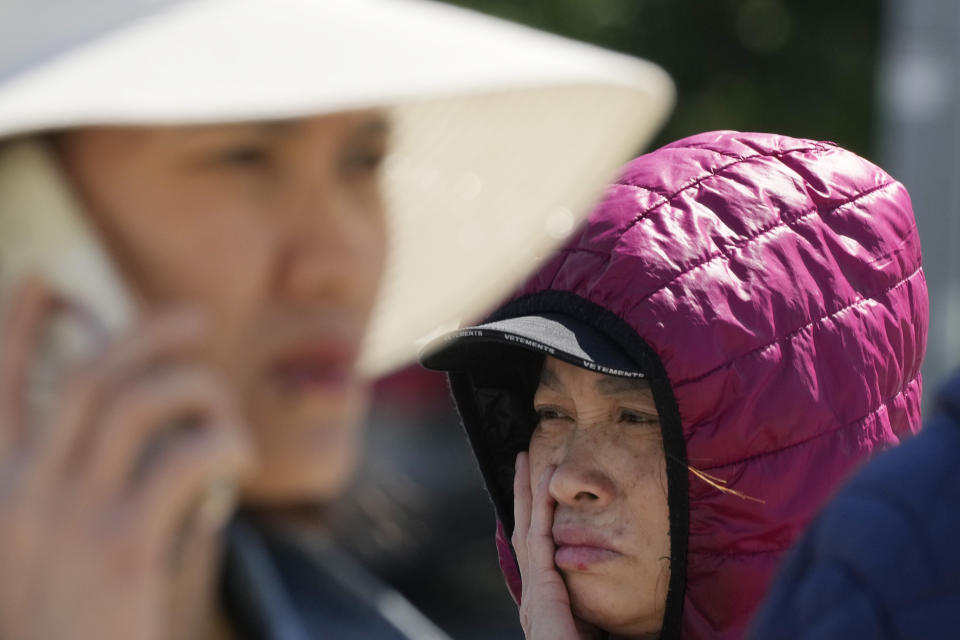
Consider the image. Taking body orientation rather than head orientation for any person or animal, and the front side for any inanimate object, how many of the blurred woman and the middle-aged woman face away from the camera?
0

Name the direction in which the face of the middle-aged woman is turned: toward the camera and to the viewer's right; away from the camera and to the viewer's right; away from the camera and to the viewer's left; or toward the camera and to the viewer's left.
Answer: toward the camera and to the viewer's left

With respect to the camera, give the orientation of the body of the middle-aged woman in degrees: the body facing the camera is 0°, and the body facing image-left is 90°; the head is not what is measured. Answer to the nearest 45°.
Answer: approximately 45°

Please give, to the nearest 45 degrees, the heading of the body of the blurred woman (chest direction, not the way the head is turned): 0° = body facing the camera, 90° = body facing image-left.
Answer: approximately 315°

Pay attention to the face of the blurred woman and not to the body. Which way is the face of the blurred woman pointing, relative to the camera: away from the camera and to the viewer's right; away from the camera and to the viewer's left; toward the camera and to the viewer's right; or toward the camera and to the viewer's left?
toward the camera and to the viewer's right
